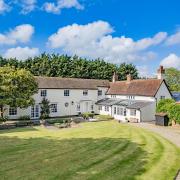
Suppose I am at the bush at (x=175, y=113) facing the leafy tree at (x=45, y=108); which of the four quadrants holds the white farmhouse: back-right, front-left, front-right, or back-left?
front-right

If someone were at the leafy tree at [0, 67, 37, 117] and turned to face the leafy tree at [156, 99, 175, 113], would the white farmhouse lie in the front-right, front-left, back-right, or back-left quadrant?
front-left

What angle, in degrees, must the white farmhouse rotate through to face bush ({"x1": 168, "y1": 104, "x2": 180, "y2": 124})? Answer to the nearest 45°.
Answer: approximately 45° to its left

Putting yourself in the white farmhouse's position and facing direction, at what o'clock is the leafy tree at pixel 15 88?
The leafy tree is roughly at 2 o'clock from the white farmhouse.

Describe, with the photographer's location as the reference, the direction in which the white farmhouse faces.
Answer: facing the viewer

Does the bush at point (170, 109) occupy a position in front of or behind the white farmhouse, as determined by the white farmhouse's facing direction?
in front

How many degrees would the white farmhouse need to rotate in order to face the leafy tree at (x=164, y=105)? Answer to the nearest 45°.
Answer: approximately 45° to its left
